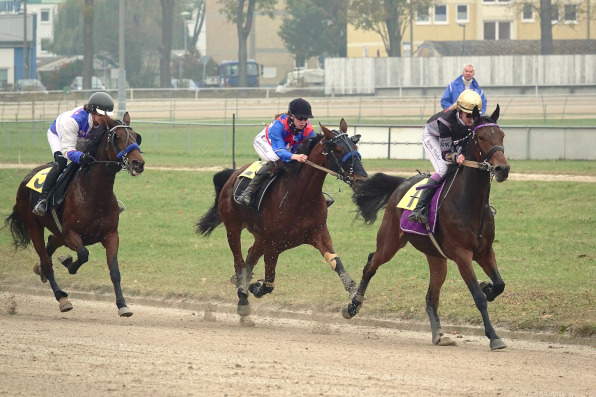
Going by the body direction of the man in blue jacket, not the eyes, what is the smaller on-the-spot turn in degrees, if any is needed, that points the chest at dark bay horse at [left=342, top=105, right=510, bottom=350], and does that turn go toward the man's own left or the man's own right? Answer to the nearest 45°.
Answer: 0° — they already face it

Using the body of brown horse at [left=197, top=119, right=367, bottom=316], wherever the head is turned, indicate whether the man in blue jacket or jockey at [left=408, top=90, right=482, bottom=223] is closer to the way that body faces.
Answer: the jockey

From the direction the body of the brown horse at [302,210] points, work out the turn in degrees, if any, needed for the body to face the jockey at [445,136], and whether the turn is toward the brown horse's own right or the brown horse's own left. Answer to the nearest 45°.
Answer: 0° — it already faces them

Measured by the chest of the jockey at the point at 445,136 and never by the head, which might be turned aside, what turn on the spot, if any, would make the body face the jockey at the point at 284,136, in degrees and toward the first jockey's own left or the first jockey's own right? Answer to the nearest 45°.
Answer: approximately 180°

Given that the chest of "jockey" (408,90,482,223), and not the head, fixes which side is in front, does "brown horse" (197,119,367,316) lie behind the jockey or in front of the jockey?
behind

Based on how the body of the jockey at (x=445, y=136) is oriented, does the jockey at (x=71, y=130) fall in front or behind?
behind

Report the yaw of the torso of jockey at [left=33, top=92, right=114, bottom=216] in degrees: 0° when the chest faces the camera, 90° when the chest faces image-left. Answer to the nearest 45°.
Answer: approximately 315°
